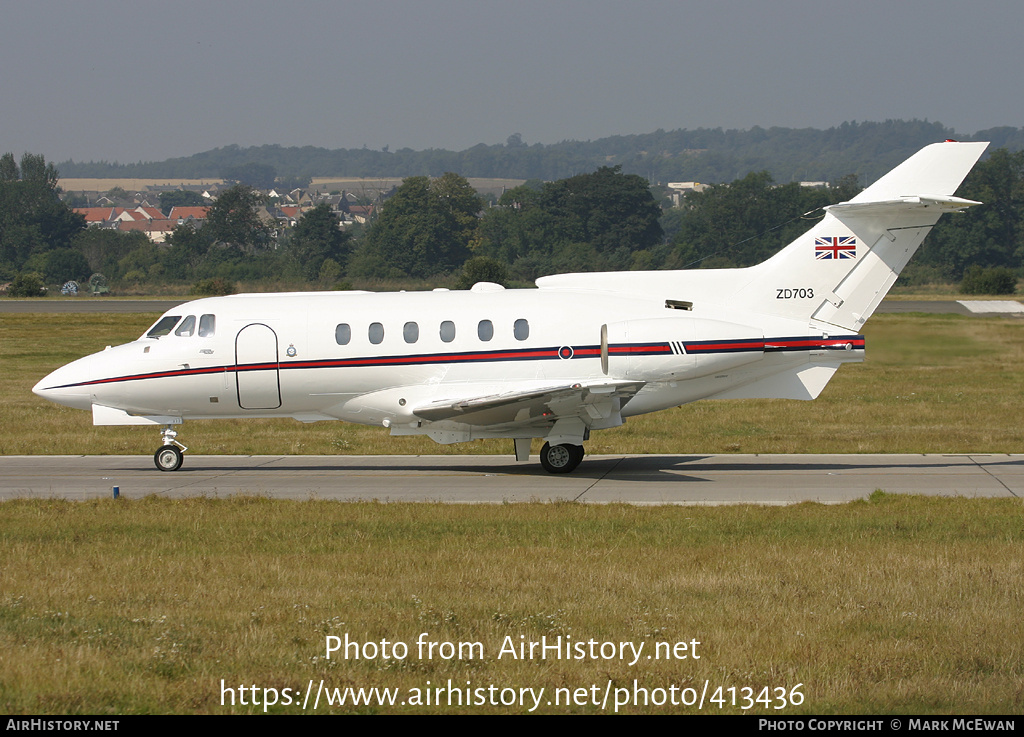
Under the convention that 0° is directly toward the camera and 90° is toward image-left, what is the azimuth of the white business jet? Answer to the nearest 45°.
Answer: approximately 90°
